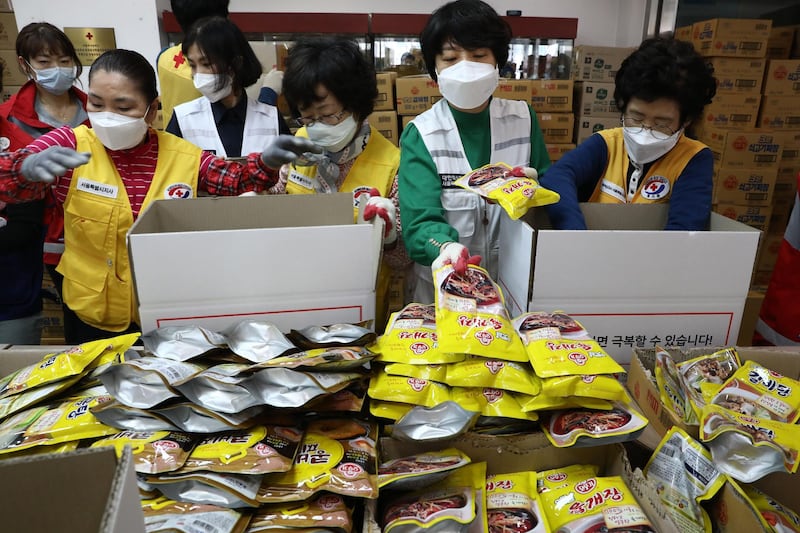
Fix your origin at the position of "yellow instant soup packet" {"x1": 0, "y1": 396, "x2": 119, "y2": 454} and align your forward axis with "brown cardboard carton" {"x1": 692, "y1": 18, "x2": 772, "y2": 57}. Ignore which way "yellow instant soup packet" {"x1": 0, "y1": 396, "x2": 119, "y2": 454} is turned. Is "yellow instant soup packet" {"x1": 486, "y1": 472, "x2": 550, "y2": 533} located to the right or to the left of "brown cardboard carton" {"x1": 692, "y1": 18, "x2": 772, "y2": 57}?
right

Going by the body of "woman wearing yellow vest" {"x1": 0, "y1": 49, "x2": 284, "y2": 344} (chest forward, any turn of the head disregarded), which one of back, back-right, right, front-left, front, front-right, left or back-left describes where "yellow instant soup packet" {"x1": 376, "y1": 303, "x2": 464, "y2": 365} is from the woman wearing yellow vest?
front-left

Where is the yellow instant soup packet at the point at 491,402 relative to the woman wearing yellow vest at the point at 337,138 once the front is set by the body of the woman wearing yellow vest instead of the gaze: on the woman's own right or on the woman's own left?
on the woman's own left

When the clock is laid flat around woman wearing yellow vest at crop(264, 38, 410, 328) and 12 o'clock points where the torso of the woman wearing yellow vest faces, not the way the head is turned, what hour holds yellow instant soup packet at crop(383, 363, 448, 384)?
The yellow instant soup packet is roughly at 10 o'clock from the woman wearing yellow vest.

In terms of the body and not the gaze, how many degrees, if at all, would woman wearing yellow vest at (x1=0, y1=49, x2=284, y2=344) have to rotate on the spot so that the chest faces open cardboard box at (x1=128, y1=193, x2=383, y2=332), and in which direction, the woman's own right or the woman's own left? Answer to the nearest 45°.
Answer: approximately 45° to the woman's own left

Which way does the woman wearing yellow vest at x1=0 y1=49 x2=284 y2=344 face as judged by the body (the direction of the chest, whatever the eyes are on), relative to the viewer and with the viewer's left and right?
facing the viewer

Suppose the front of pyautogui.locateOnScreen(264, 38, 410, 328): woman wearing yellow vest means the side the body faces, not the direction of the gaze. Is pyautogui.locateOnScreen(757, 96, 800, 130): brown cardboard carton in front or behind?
behind

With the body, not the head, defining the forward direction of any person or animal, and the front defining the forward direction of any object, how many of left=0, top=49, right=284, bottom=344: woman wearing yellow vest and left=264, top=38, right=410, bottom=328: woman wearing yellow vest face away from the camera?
0

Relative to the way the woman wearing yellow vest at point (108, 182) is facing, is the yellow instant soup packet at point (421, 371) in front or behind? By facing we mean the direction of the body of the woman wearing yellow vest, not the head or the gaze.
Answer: in front

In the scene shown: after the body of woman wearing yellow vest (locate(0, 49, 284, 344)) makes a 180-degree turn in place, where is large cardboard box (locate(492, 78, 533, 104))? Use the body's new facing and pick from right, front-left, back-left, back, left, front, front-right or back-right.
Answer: front-right

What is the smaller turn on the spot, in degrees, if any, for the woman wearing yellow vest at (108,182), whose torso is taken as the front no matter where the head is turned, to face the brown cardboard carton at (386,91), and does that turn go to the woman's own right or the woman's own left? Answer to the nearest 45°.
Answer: approximately 135° to the woman's own left

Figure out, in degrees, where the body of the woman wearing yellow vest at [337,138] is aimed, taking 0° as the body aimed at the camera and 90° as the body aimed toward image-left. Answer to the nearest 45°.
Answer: approximately 45°

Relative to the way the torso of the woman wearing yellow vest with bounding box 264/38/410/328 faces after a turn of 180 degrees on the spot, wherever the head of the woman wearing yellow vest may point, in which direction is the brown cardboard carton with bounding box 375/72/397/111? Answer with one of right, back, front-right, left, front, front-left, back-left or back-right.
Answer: front-left

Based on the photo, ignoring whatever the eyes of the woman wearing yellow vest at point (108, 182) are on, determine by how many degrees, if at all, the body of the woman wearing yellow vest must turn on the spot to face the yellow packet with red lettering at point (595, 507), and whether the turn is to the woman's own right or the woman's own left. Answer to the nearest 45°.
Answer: approximately 45° to the woman's own left

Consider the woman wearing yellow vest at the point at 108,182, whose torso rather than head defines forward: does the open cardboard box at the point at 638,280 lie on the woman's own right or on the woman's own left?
on the woman's own left
